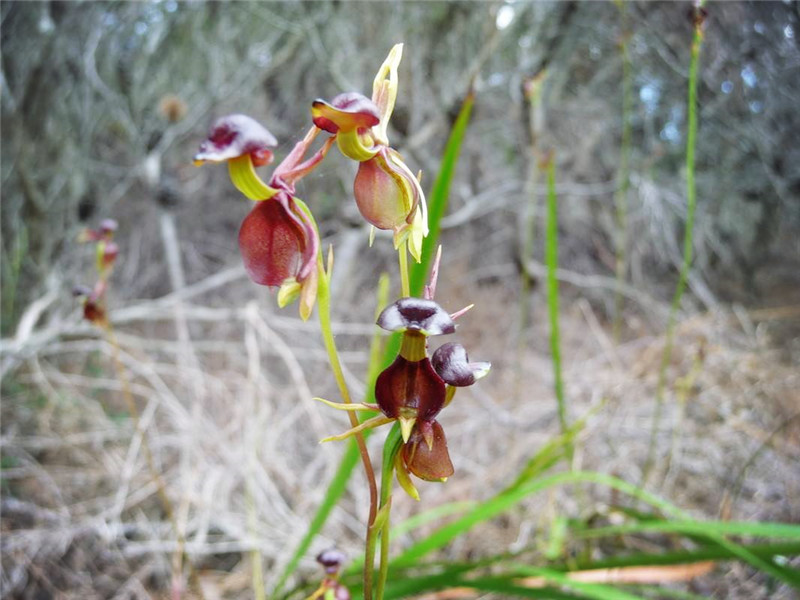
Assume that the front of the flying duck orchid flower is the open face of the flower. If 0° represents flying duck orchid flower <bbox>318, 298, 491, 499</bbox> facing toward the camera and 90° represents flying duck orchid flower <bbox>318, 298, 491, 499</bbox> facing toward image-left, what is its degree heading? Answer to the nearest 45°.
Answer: approximately 0°
